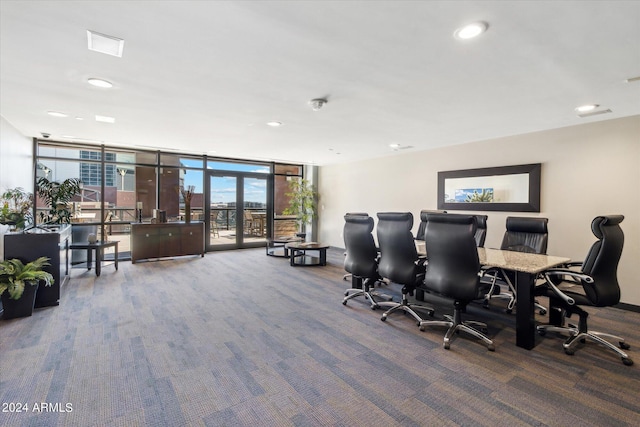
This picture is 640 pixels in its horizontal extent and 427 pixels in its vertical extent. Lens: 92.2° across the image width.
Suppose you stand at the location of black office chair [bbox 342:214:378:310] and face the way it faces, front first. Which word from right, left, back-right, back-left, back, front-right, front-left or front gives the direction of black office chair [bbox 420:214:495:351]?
right

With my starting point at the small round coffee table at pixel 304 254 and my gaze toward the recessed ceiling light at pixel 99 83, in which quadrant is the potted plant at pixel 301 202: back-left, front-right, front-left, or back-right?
back-right

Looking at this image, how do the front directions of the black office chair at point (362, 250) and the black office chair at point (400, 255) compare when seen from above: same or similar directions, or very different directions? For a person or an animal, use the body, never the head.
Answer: same or similar directions

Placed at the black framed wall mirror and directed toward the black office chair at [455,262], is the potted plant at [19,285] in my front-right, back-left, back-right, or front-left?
front-right

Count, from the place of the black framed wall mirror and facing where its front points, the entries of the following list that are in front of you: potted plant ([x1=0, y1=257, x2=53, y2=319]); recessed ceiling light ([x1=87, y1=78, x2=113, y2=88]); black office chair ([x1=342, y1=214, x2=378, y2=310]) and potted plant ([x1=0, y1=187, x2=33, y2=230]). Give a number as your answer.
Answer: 4

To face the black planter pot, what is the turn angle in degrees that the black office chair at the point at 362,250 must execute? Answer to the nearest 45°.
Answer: approximately 135° to its left

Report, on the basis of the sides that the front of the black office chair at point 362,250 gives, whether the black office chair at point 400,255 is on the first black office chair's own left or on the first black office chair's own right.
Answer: on the first black office chair's own right

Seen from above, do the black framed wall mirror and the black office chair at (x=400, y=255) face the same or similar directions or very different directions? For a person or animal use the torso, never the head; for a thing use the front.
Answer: very different directions

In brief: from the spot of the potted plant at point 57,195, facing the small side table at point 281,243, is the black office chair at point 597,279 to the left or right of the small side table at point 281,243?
right

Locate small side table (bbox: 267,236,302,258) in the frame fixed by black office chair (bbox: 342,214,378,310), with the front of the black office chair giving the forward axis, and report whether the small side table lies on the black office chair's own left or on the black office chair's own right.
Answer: on the black office chair's own left

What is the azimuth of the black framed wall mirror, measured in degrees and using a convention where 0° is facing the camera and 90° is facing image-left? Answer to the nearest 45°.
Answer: approximately 45°

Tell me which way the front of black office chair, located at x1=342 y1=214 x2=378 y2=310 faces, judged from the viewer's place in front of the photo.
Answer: facing away from the viewer and to the right of the viewer

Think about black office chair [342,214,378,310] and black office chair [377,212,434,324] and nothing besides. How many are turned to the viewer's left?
0

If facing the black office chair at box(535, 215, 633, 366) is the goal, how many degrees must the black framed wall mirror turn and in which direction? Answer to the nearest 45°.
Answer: approximately 45° to its left

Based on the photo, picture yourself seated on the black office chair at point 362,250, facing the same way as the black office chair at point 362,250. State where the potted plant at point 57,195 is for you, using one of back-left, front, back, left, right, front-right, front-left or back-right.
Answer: back-left

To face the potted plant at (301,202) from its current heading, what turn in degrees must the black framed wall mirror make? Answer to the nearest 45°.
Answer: approximately 45° to its right

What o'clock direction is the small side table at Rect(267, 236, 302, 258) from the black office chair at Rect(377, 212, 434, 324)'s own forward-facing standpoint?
The small side table is roughly at 9 o'clock from the black office chair.

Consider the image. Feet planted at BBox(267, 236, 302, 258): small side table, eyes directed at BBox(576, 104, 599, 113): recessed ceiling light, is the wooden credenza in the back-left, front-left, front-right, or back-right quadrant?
back-right

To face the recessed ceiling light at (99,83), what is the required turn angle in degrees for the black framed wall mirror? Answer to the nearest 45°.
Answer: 0° — it already faces it
